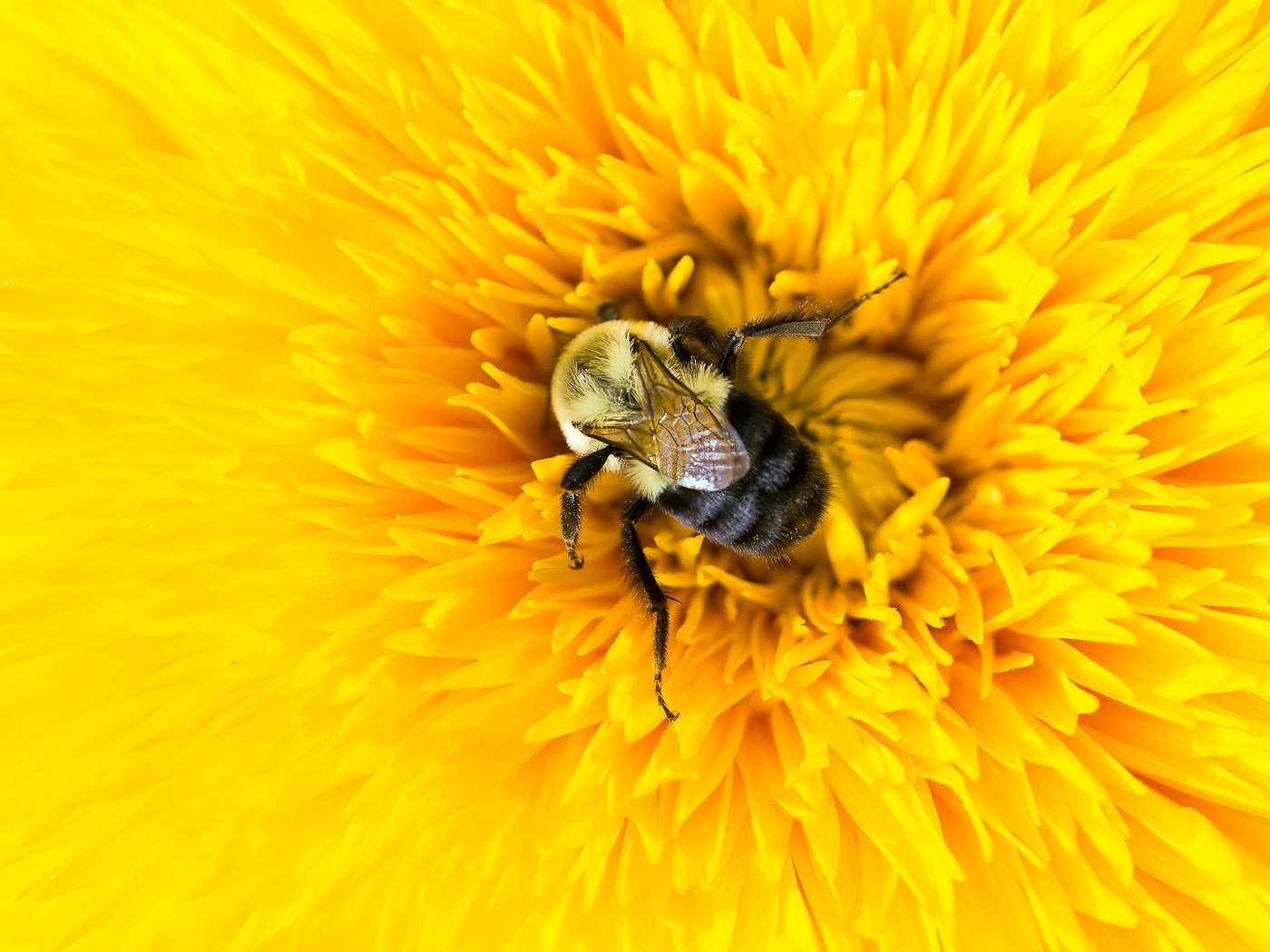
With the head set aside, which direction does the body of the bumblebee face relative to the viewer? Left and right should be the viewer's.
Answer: facing away from the viewer and to the left of the viewer
